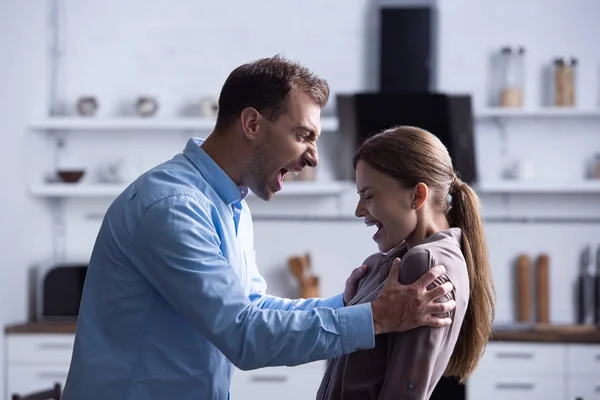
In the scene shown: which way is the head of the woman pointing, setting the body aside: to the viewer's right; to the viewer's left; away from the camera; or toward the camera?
to the viewer's left

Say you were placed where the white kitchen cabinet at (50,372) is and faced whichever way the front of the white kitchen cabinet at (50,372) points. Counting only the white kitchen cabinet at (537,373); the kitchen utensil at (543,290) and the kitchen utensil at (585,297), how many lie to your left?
3

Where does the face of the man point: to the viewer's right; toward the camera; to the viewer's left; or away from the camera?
to the viewer's right

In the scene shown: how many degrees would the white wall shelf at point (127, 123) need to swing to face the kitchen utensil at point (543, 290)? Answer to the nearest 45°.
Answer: approximately 90° to its left

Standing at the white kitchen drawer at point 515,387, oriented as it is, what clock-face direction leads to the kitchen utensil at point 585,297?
The kitchen utensil is roughly at 7 o'clock from the white kitchen drawer.

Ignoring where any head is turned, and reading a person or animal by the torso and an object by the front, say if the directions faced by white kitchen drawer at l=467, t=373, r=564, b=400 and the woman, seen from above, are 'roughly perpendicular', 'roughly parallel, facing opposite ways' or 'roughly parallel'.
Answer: roughly perpendicular

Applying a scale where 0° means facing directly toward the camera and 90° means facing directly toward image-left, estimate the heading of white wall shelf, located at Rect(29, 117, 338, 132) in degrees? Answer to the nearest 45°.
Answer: approximately 0°

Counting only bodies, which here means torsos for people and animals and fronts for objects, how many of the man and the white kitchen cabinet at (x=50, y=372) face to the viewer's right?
1

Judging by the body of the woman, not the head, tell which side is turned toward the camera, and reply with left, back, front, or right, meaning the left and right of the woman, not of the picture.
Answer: left

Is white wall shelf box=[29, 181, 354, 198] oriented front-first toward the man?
yes

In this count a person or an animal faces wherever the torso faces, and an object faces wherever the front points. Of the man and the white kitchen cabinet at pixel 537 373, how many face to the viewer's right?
1

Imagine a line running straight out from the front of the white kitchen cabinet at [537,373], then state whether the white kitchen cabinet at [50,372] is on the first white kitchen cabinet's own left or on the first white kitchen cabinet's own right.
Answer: on the first white kitchen cabinet's own right
